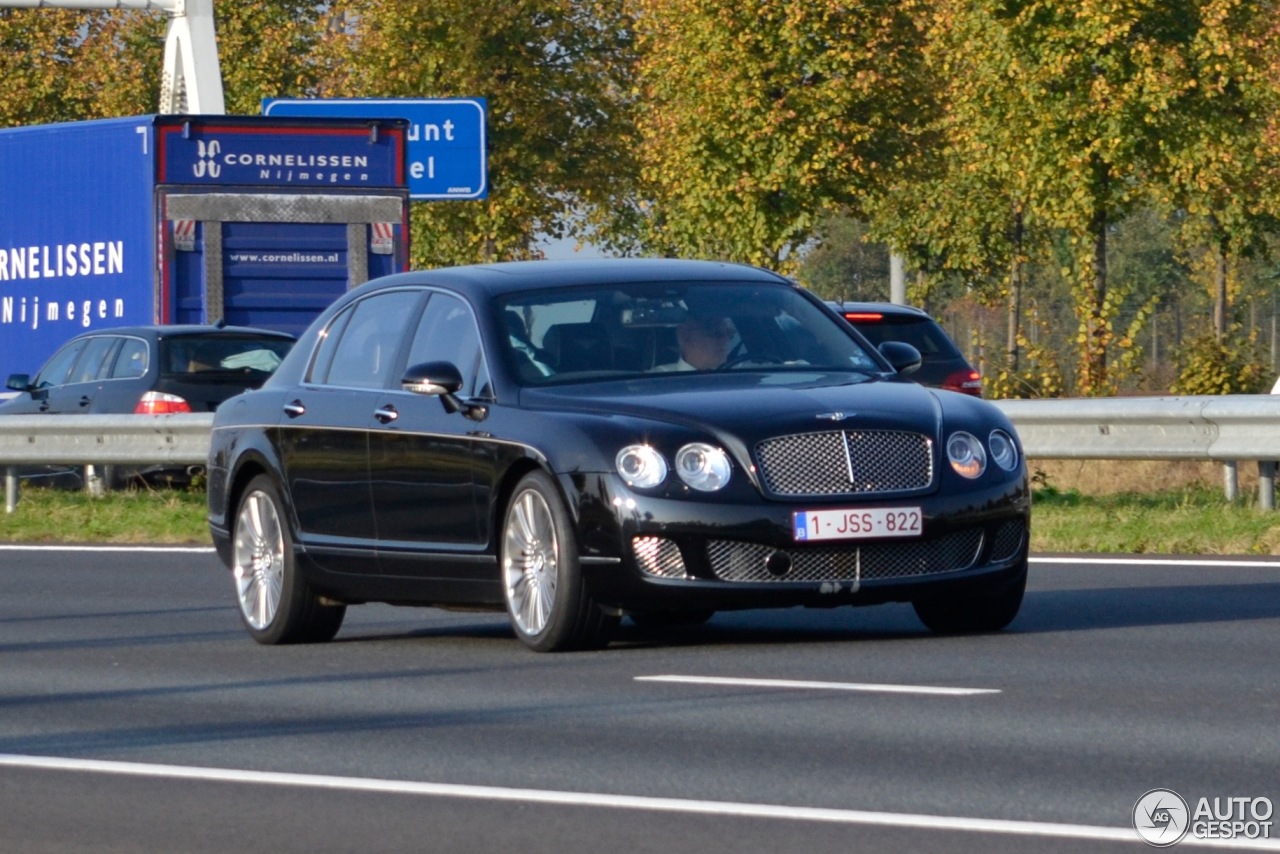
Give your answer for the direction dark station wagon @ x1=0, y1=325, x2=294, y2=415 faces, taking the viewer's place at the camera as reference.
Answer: facing away from the viewer and to the left of the viewer

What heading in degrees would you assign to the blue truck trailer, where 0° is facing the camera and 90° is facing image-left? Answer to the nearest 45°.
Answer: approximately 135°

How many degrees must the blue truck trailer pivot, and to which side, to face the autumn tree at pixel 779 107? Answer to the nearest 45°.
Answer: approximately 90° to its right

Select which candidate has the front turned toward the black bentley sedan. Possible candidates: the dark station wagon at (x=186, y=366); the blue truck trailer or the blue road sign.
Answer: the blue road sign

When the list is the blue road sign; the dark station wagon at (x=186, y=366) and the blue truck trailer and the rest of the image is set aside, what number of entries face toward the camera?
1

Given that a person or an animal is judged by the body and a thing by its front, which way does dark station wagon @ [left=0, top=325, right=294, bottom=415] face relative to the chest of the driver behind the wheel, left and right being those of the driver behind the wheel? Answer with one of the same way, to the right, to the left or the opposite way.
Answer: the opposite way

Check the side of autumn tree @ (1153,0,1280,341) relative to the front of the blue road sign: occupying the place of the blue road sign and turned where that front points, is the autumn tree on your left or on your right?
on your left

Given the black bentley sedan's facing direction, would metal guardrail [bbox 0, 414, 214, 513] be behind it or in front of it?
behind

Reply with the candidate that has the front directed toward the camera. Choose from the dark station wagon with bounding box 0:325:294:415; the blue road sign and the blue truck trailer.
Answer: the blue road sign

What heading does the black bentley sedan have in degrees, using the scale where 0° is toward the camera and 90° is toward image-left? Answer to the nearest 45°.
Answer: approximately 315°
